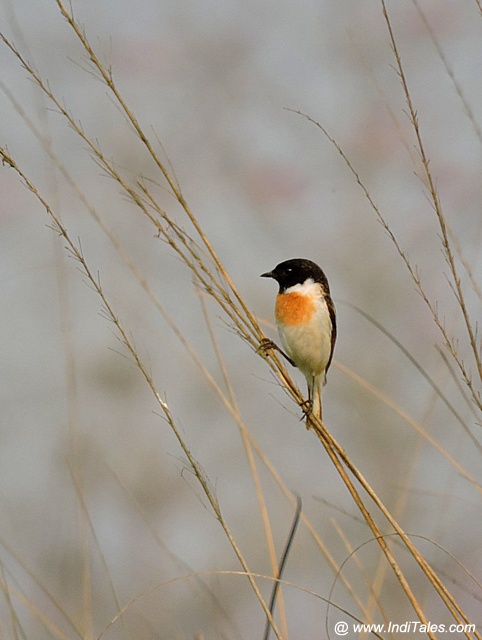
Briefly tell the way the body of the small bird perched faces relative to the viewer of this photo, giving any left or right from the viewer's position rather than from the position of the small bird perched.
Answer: facing the viewer and to the left of the viewer
